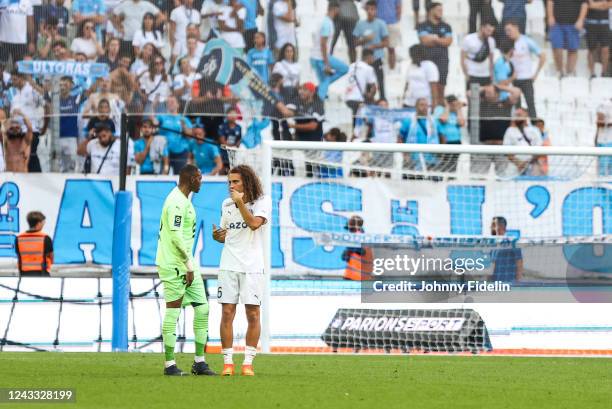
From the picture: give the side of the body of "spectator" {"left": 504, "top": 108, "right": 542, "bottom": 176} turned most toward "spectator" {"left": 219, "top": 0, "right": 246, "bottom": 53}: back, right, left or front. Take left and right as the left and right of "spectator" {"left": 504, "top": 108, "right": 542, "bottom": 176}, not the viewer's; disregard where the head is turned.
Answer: right

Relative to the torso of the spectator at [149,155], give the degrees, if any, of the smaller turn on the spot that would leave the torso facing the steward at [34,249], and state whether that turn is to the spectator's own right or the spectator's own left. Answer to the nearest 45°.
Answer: approximately 45° to the spectator's own right

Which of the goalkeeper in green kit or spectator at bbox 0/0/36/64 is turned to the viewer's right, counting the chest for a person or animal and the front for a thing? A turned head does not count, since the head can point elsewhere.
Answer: the goalkeeper in green kit

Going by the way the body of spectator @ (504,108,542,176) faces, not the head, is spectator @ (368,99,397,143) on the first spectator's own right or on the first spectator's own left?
on the first spectator's own right

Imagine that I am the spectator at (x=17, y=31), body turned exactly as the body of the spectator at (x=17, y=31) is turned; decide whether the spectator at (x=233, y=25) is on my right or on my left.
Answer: on my left

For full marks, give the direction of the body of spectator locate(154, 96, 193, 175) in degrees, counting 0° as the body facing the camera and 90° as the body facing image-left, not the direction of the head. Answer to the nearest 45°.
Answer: approximately 0°
